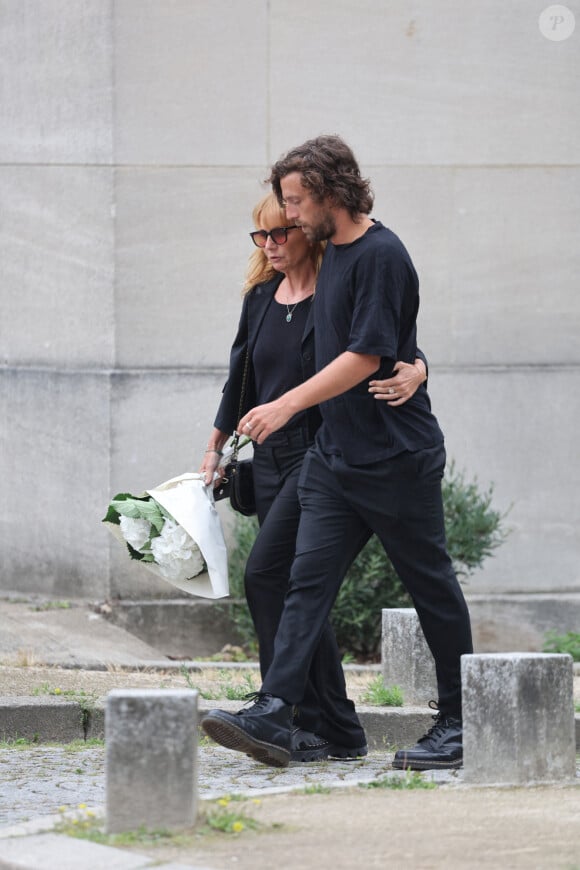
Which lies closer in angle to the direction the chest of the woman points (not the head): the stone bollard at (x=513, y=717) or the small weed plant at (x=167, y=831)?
the small weed plant

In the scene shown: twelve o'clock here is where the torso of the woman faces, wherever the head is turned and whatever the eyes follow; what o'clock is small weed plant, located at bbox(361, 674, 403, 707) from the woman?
The small weed plant is roughly at 5 o'clock from the woman.

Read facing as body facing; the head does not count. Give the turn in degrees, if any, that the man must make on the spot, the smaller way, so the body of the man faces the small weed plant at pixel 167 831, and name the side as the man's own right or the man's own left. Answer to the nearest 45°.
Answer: approximately 45° to the man's own left

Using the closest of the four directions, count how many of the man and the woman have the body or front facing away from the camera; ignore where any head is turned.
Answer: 0

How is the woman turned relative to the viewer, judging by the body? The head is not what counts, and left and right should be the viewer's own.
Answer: facing the viewer and to the left of the viewer

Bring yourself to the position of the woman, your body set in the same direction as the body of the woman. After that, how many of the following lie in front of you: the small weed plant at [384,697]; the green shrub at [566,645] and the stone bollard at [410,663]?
0

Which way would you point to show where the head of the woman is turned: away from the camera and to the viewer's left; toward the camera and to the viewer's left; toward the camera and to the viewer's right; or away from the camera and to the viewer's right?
toward the camera and to the viewer's left

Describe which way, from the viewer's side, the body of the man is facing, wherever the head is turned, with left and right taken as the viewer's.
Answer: facing to the left of the viewer

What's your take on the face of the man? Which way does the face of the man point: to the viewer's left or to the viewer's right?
to the viewer's left
